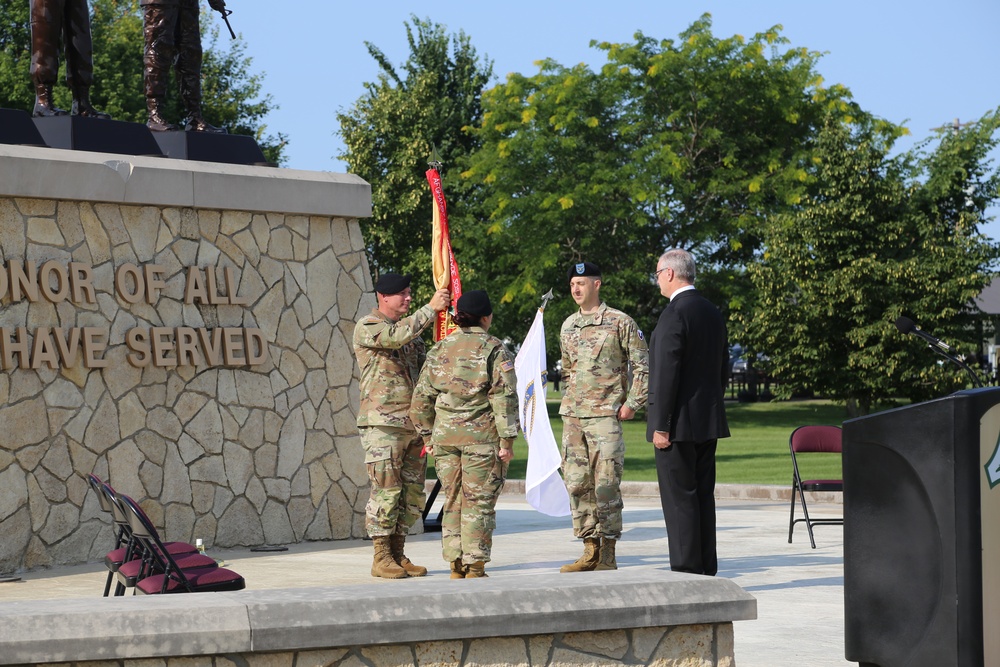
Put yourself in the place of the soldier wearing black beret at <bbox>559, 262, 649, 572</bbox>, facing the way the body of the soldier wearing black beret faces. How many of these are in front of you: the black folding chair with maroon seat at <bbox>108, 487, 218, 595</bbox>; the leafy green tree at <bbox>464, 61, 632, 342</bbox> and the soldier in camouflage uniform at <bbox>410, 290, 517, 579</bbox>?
2

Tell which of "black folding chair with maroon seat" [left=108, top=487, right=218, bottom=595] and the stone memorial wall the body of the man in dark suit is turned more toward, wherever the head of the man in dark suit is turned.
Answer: the stone memorial wall

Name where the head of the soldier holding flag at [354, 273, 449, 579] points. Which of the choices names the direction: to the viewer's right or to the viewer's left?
to the viewer's right

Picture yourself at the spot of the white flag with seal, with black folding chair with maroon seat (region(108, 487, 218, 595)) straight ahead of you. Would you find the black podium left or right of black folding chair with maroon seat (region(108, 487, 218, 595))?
left

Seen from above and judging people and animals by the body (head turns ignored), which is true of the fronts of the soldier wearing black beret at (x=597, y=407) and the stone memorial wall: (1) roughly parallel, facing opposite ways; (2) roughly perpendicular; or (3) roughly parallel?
roughly perpendicular

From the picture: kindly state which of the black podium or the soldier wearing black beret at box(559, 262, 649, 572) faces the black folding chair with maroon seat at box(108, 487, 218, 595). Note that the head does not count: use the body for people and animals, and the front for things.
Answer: the soldier wearing black beret

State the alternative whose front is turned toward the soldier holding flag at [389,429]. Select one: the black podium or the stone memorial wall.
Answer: the stone memorial wall

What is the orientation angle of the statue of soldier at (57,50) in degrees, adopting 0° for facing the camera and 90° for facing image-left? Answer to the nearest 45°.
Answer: approximately 315°

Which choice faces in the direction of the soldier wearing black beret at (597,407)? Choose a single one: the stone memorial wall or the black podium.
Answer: the stone memorial wall

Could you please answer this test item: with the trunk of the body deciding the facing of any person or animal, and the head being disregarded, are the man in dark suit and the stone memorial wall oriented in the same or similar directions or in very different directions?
very different directions

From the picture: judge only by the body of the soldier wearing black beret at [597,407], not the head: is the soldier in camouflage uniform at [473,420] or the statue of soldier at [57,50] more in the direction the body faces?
the soldier in camouflage uniform

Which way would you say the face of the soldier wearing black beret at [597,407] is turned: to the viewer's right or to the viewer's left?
to the viewer's left

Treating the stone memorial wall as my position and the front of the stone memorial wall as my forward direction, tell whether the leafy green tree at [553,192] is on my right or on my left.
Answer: on my left
